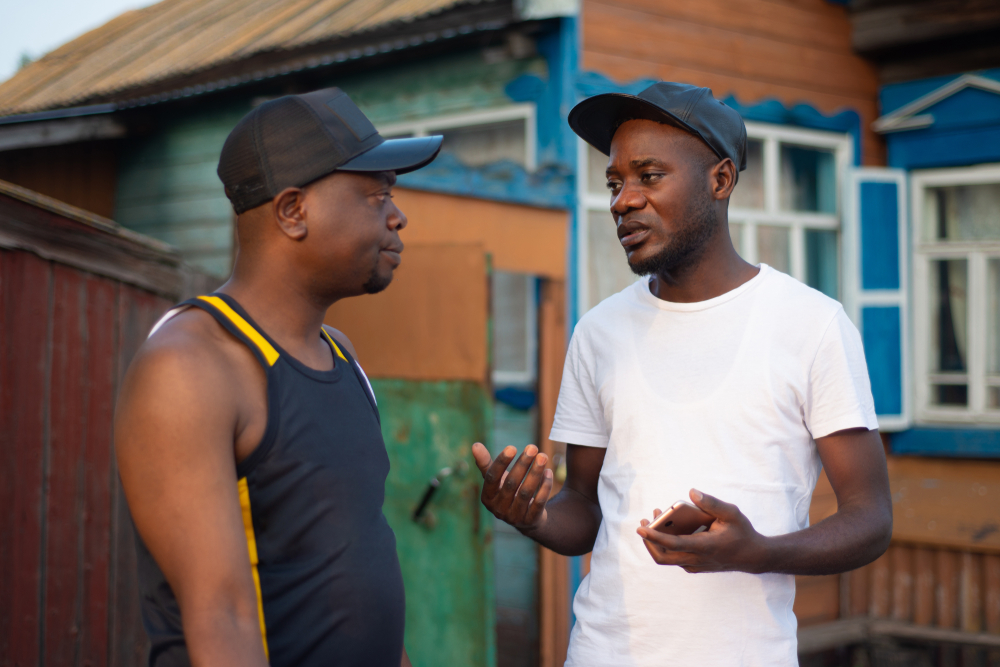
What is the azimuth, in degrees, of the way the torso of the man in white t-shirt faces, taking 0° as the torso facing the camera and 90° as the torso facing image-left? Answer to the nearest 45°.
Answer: approximately 45°

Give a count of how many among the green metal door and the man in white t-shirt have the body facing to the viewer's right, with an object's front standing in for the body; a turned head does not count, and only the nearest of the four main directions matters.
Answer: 0

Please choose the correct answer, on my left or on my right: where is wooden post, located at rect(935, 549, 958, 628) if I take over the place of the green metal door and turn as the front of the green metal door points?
on my left

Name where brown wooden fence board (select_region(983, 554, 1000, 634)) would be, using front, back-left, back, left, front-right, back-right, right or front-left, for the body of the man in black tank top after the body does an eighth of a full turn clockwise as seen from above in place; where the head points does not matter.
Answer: back-left

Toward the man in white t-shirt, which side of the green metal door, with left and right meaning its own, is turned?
front

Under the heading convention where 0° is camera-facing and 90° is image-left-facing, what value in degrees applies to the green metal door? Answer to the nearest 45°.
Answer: approximately 0°

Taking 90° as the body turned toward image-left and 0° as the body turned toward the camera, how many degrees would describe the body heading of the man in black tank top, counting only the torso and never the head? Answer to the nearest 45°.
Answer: approximately 315°

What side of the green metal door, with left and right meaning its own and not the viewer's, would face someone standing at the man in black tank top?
front

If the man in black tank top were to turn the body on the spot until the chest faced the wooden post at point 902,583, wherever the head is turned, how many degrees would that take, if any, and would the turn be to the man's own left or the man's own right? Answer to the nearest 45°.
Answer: approximately 90° to the man's own left

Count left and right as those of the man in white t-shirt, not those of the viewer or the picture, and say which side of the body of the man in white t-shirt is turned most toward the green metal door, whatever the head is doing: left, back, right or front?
back

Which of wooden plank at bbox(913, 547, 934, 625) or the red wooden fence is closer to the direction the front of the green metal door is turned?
the red wooden fence

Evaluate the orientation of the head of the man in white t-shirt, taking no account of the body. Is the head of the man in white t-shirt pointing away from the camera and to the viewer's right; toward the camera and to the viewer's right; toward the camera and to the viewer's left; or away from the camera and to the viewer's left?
toward the camera and to the viewer's left
